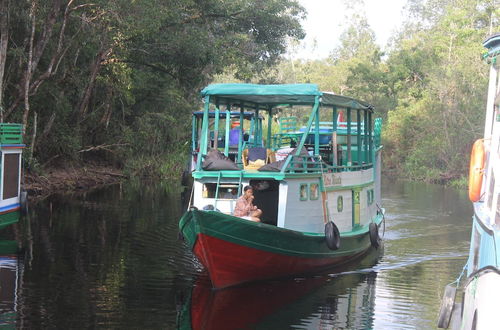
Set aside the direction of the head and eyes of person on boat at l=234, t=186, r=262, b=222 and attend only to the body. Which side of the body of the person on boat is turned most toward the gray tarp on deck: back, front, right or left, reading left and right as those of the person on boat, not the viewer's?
back

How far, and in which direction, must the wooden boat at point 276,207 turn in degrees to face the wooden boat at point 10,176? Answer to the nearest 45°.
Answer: approximately 90° to its right

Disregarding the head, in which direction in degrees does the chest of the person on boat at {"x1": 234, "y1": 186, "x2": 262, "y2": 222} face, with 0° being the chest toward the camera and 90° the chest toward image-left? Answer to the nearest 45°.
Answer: approximately 315°

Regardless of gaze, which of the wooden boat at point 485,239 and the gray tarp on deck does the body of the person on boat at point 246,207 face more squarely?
the wooden boat

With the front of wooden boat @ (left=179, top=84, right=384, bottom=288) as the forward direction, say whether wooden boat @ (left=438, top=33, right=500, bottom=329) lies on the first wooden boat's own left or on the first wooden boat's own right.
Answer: on the first wooden boat's own left

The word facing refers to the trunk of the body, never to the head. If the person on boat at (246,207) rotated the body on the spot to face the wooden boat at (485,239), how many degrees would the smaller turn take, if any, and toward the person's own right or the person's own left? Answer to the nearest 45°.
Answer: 0° — they already face it

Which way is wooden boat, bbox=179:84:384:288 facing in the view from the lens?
facing the viewer and to the left of the viewer

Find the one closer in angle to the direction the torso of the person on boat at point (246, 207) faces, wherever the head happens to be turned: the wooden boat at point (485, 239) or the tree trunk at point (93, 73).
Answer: the wooden boat
